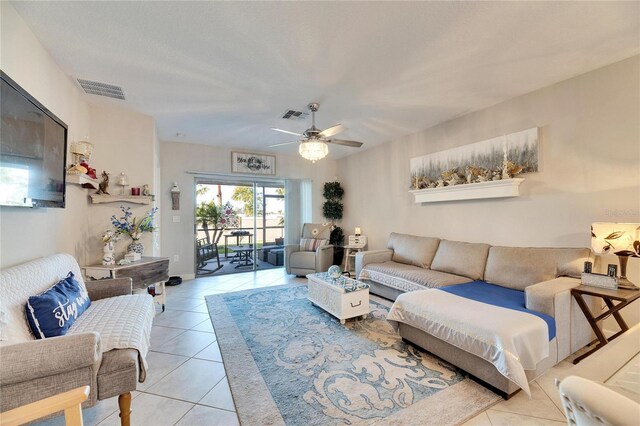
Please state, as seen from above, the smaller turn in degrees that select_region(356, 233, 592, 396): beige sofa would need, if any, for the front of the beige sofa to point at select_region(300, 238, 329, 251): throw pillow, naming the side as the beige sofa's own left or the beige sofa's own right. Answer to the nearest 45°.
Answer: approximately 45° to the beige sofa's own right

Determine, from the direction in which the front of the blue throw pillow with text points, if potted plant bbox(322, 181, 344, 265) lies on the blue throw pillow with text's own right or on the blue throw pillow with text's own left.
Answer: on the blue throw pillow with text's own left

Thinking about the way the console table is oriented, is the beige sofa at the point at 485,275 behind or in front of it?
in front

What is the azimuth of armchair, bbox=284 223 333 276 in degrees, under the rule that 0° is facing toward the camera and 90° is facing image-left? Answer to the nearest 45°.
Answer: approximately 45°

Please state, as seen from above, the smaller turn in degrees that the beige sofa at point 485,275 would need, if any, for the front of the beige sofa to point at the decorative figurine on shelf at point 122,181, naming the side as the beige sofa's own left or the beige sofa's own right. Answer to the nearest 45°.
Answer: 0° — it already faces it

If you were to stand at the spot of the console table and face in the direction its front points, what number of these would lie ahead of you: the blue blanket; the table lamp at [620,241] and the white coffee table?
3

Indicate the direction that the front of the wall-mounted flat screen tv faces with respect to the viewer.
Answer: facing the viewer and to the right of the viewer
